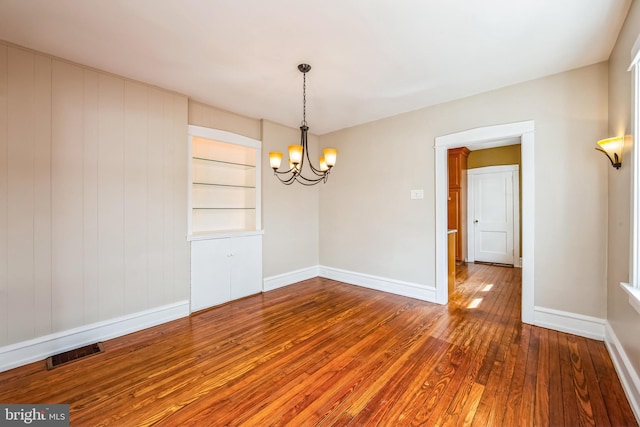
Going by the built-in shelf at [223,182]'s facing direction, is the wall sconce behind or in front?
in front

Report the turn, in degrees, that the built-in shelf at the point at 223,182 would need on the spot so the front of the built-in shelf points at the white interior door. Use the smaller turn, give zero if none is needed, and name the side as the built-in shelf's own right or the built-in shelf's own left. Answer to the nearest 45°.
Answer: approximately 45° to the built-in shelf's own left

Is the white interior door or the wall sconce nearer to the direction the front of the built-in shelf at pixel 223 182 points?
the wall sconce

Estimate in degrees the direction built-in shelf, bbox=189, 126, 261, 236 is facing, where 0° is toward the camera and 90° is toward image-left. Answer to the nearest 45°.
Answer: approximately 315°
